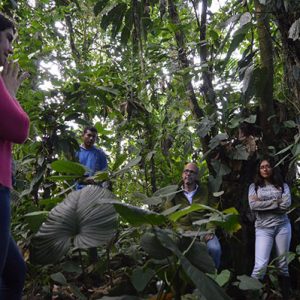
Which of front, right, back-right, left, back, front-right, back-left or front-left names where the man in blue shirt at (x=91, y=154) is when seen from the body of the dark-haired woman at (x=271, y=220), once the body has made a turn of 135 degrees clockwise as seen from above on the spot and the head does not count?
front-left

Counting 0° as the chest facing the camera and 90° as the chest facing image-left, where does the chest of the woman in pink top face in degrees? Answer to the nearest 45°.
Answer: approximately 270°

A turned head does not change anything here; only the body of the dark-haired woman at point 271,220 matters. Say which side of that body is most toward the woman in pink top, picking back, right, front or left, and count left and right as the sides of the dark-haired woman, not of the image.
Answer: front

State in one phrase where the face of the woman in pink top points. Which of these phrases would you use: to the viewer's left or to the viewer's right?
to the viewer's right
